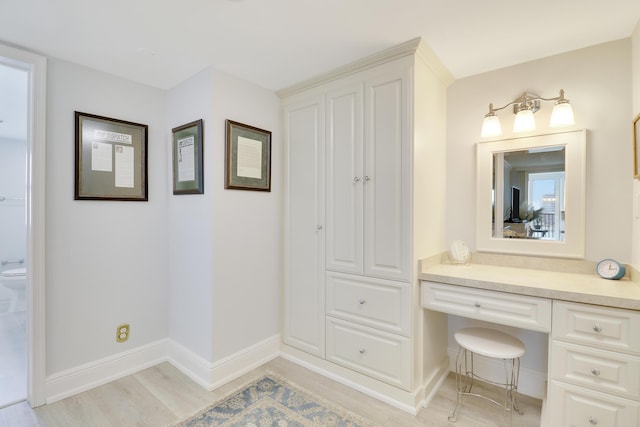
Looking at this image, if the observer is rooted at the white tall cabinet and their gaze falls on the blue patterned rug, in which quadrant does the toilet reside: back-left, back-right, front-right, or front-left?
front-right

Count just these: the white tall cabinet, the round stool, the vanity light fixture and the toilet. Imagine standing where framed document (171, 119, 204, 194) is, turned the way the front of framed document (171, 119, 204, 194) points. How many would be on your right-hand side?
1

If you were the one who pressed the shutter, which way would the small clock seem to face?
facing the viewer and to the left of the viewer

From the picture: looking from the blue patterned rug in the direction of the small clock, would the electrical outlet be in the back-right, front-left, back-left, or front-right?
back-left
